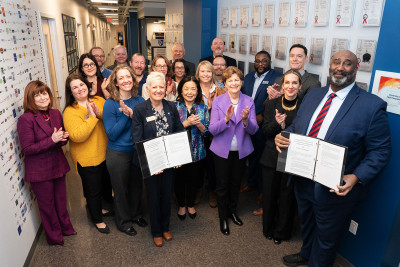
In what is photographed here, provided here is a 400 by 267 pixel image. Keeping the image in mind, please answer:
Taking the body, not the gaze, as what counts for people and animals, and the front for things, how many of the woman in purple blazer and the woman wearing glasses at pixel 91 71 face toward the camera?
2

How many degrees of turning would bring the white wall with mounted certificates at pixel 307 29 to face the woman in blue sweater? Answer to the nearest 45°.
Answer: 0° — it already faces them

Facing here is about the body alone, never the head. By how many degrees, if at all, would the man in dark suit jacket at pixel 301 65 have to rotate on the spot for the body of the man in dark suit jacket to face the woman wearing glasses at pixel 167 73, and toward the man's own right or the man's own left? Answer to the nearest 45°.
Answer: approximately 45° to the man's own right

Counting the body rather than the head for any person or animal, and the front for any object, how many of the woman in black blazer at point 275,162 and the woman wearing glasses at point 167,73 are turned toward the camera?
2

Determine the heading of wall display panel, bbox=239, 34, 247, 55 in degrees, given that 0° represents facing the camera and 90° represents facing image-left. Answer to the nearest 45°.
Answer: approximately 45°

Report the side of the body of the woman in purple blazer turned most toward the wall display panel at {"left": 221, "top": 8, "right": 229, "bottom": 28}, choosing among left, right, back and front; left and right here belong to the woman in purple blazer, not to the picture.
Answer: back

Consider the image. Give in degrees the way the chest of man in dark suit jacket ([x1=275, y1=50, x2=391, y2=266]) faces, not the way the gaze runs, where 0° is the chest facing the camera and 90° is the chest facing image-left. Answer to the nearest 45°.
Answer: approximately 45°
